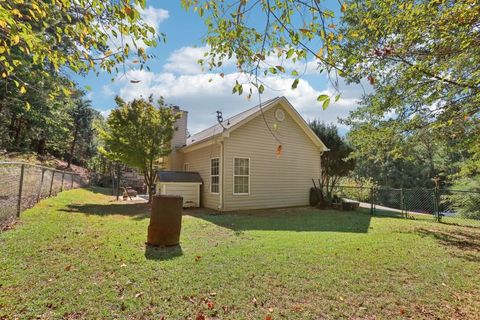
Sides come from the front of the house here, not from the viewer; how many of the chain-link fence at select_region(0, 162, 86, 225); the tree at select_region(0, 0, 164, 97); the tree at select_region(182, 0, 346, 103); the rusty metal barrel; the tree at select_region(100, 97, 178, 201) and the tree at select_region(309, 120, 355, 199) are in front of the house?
1

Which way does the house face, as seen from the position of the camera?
facing away from the viewer and to the right of the viewer

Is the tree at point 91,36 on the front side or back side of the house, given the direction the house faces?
on the back side

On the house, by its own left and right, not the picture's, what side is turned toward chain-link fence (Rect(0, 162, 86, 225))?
back

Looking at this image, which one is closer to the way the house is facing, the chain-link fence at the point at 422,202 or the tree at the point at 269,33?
the chain-link fence

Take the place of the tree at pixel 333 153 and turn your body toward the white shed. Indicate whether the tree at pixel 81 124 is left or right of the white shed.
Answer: right

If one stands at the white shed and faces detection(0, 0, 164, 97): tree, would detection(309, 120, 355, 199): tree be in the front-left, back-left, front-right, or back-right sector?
back-left

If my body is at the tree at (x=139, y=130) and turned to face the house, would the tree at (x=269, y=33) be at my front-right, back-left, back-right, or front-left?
front-right

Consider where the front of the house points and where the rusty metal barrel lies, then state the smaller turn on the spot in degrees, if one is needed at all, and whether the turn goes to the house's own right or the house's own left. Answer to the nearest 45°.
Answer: approximately 135° to the house's own right

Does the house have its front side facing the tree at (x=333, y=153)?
yes

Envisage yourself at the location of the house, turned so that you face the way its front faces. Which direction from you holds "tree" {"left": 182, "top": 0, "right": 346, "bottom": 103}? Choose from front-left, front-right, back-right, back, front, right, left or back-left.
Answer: back-right
